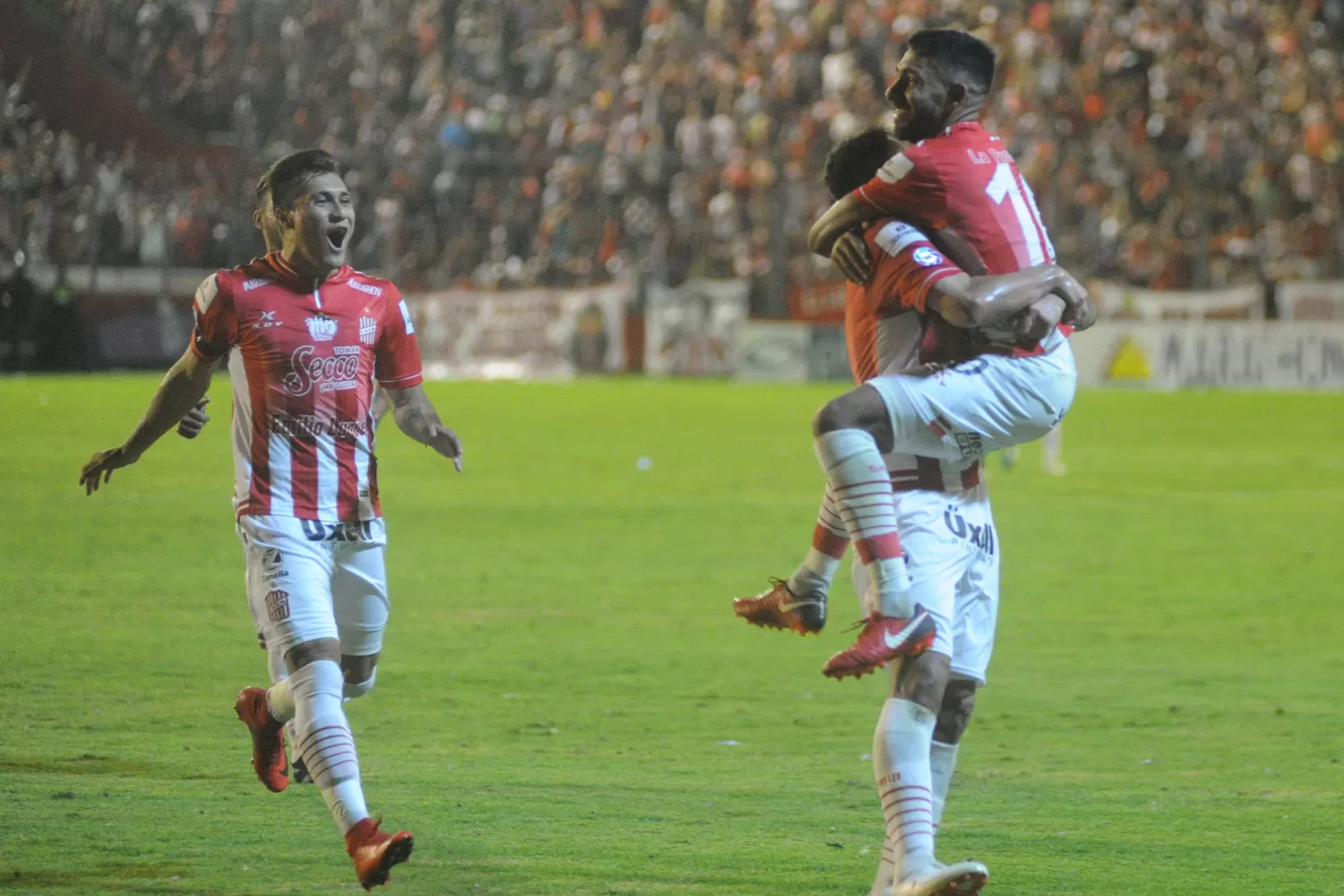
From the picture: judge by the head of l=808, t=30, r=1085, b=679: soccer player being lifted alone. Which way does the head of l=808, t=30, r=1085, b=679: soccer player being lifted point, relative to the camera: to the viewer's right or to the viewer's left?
to the viewer's left

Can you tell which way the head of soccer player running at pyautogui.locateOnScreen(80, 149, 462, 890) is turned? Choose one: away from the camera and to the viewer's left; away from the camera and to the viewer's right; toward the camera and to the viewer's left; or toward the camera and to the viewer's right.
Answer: toward the camera and to the viewer's right

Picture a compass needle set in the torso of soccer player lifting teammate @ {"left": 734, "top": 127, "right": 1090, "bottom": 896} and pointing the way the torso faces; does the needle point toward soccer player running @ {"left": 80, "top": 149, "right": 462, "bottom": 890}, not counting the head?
no

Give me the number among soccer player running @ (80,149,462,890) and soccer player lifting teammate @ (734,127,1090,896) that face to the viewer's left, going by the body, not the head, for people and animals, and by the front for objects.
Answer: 0

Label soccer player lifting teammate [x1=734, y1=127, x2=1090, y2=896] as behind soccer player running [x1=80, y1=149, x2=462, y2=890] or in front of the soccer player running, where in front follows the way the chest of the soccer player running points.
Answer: in front

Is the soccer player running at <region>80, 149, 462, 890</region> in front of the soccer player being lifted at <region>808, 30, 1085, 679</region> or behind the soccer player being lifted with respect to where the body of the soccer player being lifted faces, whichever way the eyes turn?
in front

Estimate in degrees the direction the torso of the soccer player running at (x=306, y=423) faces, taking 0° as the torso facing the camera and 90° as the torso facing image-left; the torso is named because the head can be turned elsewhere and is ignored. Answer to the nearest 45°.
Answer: approximately 315°
